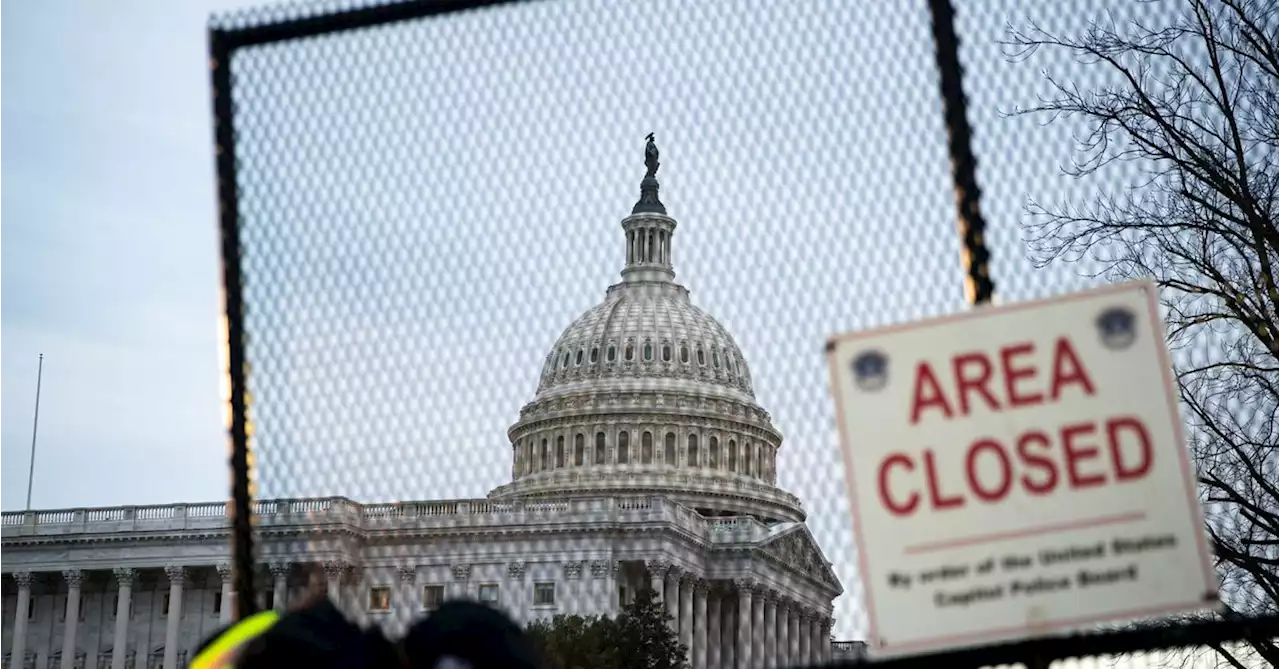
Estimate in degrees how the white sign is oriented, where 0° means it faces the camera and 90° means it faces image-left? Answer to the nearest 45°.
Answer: approximately 0°
